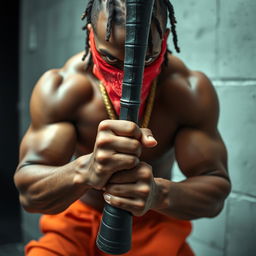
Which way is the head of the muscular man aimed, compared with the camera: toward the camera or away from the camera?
toward the camera

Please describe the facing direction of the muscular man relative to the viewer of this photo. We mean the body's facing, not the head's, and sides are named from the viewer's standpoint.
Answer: facing the viewer
